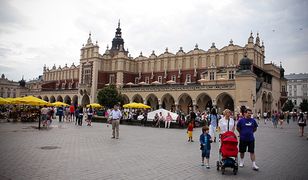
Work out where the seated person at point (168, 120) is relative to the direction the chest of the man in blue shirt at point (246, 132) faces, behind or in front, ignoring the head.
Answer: behind

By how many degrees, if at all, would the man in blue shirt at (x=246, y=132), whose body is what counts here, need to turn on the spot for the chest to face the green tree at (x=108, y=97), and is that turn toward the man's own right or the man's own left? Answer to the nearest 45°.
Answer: approximately 135° to the man's own right

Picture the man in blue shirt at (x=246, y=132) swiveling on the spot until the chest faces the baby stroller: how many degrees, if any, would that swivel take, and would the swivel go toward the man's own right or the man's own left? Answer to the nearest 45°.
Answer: approximately 45° to the man's own right

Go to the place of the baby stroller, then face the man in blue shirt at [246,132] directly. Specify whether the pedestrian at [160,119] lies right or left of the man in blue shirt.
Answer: left

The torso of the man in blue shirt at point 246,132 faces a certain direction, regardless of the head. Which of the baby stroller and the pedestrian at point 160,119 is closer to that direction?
the baby stroller

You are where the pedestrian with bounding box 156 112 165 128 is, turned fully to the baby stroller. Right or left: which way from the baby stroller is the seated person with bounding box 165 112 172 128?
left

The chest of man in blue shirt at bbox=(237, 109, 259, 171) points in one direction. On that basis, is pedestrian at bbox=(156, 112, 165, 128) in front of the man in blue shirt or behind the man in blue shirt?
behind

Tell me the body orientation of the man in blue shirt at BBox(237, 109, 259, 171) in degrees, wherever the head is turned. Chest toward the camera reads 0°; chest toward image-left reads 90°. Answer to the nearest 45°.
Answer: approximately 0°
